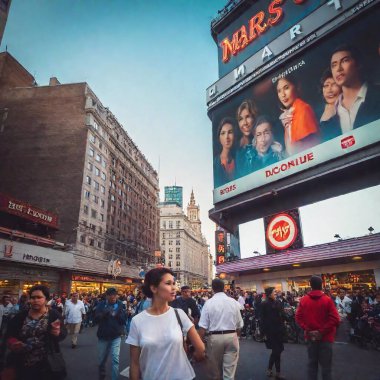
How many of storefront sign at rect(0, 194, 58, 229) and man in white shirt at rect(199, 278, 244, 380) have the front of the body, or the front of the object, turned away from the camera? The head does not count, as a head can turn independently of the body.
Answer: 1

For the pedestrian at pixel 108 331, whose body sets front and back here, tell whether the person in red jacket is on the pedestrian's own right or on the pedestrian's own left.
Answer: on the pedestrian's own left

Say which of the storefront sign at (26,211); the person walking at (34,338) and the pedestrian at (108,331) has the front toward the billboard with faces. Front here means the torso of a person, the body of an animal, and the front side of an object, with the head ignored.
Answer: the storefront sign

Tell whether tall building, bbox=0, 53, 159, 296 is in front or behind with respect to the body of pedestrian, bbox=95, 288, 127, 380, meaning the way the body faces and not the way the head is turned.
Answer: behind

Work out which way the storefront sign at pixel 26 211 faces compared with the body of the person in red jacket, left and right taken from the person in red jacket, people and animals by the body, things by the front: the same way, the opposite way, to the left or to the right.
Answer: to the right

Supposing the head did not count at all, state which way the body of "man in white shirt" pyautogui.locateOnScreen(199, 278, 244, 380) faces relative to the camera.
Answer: away from the camera

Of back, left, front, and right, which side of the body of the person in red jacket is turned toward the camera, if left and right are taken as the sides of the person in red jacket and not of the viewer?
back

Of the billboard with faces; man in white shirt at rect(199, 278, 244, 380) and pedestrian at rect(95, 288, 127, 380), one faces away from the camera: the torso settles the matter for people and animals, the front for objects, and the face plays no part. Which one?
the man in white shirt

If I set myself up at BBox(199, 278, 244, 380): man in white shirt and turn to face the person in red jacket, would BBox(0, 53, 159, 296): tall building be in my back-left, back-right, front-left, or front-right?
back-left

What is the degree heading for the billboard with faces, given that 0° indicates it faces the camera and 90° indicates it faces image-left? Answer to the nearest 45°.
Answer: approximately 45°

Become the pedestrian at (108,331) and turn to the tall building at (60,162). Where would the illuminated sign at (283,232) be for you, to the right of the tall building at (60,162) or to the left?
right

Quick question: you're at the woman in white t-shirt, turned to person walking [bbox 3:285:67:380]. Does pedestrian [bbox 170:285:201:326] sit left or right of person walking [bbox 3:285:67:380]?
right
